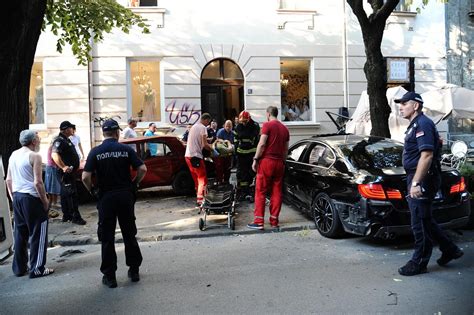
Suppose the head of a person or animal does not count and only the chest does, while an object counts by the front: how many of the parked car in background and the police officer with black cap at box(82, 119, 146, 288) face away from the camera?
1

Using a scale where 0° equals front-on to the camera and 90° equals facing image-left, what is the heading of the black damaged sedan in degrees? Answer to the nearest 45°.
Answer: approximately 135°

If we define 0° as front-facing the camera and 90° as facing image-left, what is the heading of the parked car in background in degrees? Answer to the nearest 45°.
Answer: approximately 90°

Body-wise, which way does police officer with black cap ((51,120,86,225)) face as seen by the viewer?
to the viewer's right

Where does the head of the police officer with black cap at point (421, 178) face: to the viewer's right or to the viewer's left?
to the viewer's left

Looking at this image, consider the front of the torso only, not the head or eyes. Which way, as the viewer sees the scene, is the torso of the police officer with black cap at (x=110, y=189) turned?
away from the camera

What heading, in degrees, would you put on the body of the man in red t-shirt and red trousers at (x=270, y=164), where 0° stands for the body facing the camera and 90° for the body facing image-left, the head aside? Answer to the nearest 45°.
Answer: approximately 135°

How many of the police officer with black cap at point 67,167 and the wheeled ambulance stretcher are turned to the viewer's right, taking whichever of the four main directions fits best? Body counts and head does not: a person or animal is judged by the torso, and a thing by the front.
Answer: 1

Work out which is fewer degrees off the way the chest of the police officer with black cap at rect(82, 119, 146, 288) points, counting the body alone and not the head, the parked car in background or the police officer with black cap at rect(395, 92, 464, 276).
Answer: the parked car in background
